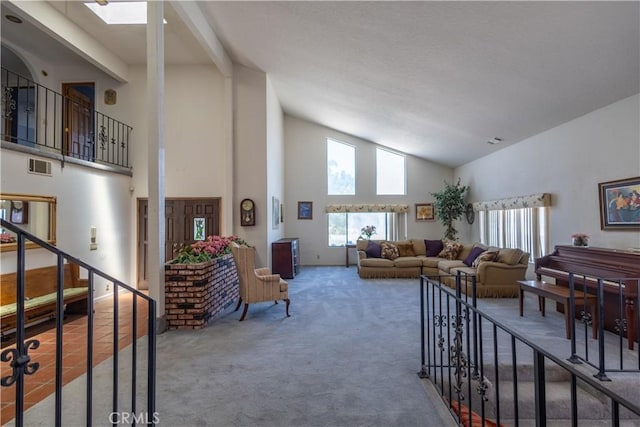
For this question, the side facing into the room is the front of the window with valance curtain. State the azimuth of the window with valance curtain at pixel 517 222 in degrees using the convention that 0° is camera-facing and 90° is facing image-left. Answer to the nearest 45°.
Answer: approximately 45°

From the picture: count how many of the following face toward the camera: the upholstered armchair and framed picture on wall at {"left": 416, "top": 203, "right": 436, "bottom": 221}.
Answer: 1

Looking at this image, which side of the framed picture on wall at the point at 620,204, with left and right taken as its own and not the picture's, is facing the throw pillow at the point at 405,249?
right

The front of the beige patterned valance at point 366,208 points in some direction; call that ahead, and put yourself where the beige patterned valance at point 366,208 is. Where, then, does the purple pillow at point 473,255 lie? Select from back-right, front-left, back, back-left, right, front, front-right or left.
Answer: front-left

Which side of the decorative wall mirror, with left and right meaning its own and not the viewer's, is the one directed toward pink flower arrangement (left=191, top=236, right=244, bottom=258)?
front

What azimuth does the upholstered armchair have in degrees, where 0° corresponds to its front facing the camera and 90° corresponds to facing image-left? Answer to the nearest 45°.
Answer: approximately 270°

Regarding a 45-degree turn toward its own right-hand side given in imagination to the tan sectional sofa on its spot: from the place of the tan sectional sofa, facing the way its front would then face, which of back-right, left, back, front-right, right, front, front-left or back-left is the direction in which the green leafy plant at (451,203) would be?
right

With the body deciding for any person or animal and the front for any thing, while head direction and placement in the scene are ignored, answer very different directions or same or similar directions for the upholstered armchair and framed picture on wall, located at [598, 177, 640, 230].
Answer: very different directions

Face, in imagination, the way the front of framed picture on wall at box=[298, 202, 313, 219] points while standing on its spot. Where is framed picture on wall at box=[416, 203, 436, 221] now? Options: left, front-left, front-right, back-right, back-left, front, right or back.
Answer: left

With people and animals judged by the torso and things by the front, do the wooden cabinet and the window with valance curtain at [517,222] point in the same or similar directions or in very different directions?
very different directions

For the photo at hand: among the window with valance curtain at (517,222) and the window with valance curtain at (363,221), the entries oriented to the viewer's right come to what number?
0
